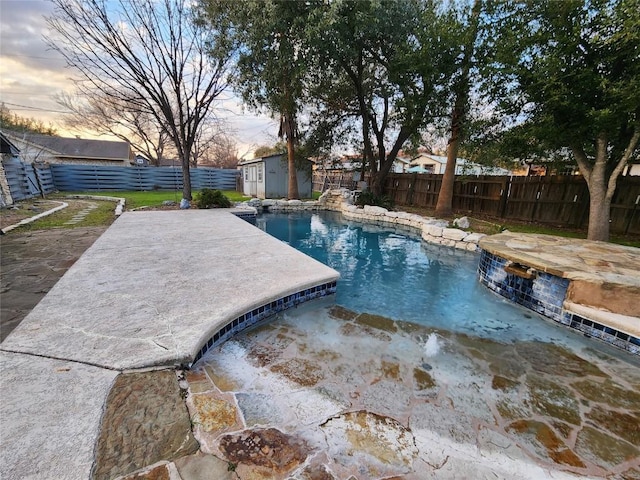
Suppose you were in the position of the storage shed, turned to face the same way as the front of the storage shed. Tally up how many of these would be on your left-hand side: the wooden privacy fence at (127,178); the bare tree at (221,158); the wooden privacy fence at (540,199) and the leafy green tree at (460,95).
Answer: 2

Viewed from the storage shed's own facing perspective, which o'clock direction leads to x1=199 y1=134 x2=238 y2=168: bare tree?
The bare tree is roughly at 4 o'clock from the storage shed.

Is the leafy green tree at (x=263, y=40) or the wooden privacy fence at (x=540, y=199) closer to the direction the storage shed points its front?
the leafy green tree

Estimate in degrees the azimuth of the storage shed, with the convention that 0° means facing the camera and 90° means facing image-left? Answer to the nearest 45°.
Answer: approximately 45°

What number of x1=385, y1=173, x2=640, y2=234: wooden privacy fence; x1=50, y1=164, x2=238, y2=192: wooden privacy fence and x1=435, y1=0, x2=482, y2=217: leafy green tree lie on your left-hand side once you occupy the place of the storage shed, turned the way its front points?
2

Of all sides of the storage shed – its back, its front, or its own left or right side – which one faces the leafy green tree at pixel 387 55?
left

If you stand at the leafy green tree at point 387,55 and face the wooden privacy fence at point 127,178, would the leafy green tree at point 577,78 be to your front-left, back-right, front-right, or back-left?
back-left

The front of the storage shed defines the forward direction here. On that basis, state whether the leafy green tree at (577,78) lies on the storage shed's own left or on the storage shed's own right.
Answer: on the storage shed's own left

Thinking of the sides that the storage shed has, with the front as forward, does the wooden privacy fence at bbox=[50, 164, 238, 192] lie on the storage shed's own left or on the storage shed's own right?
on the storage shed's own right

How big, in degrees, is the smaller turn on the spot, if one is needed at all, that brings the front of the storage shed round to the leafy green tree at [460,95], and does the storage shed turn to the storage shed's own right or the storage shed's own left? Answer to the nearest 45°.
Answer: approximately 90° to the storage shed's own left

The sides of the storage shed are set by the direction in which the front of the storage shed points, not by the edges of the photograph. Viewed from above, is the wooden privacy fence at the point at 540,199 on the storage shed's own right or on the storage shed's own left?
on the storage shed's own left
